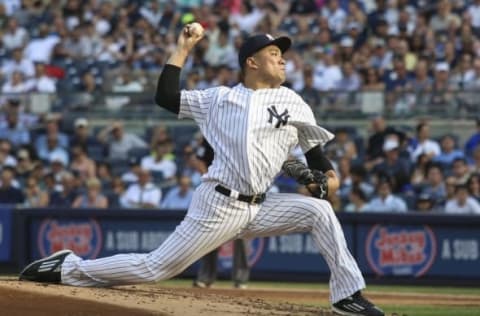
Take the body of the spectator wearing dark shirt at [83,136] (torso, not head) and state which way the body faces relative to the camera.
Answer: toward the camera

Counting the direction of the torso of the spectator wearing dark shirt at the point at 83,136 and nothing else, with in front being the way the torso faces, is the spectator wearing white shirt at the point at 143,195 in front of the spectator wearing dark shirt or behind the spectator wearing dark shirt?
in front

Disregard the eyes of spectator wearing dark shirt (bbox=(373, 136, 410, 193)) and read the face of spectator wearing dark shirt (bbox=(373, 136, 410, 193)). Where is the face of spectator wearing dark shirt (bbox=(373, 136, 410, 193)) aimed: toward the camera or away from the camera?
toward the camera

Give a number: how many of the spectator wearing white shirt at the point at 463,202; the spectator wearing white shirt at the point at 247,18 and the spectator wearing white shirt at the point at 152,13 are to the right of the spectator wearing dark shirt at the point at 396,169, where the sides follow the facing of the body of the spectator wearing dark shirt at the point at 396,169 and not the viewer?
2

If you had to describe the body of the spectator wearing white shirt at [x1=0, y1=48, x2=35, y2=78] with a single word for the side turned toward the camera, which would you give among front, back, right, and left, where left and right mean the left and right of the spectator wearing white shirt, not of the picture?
front

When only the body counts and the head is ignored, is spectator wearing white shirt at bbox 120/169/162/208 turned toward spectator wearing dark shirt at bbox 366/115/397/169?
no

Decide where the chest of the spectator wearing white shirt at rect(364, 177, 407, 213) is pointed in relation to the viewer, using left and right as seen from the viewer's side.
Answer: facing the viewer

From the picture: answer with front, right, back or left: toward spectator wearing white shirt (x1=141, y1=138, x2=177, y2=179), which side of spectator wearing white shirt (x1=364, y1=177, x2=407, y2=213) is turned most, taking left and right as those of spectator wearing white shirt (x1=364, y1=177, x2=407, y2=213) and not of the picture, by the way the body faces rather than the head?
right

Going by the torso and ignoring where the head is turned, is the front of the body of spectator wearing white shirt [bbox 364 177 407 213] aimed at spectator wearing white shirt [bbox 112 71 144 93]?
no

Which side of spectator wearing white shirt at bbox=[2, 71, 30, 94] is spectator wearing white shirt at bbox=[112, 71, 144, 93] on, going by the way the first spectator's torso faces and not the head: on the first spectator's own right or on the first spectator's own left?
on the first spectator's own left

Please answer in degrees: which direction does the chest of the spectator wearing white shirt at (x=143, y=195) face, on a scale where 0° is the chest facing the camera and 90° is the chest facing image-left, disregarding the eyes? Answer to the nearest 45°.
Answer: approximately 0°

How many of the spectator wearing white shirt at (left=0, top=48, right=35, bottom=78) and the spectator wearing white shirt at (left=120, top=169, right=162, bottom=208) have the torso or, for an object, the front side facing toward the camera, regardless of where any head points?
2

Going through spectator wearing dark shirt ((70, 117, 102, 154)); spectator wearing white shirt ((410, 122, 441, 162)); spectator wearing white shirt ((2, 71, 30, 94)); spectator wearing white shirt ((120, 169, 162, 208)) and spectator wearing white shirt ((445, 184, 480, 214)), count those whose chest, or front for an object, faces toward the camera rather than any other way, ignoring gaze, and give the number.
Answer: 5

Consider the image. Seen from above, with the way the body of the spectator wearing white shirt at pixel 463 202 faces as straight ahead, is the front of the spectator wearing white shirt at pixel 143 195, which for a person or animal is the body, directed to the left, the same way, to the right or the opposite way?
the same way

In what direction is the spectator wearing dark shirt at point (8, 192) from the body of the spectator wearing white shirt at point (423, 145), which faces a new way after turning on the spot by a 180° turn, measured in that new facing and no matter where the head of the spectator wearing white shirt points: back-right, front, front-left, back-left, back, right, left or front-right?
left
